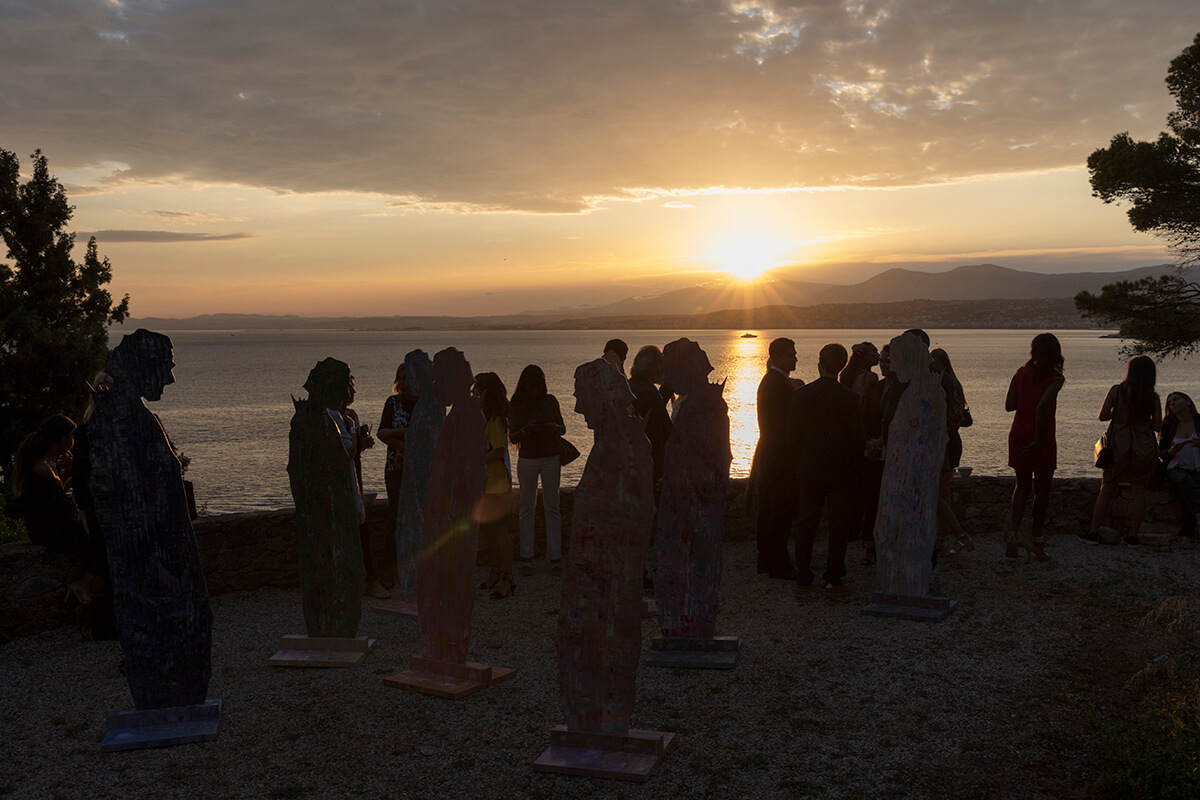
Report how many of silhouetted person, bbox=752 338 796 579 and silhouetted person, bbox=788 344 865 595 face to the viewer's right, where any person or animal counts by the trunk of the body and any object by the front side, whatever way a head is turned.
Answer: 1

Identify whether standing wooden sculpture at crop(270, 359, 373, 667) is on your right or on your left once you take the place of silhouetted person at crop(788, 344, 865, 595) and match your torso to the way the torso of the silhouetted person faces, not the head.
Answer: on your left

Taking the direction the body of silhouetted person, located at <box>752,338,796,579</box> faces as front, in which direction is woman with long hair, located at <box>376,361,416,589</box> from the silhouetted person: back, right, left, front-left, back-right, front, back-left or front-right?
back

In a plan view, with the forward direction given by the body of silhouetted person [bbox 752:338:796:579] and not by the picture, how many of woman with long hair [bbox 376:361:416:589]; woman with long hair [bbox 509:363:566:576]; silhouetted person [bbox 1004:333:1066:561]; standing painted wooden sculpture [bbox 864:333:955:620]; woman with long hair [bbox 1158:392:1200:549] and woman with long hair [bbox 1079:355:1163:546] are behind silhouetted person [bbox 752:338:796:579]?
2

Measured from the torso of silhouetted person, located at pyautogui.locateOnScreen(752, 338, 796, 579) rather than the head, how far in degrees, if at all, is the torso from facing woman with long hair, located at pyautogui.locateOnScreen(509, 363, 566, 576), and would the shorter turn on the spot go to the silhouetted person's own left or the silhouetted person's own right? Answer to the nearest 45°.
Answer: approximately 180°

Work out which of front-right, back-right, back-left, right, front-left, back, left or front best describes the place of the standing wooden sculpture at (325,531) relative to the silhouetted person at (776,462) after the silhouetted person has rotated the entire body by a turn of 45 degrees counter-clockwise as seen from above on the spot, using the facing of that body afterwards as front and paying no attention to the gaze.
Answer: back

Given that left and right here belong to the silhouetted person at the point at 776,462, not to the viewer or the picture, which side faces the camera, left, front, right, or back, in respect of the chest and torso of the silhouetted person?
right

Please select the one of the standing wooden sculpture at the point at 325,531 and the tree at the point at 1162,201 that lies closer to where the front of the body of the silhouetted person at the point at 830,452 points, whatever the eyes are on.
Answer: the tree

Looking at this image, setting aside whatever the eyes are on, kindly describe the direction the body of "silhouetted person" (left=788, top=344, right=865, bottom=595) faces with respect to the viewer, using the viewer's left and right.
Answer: facing away from the viewer

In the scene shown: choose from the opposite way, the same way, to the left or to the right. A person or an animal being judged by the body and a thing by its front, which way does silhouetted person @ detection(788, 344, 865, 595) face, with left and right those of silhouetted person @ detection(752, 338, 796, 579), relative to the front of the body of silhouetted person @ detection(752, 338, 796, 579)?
to the left

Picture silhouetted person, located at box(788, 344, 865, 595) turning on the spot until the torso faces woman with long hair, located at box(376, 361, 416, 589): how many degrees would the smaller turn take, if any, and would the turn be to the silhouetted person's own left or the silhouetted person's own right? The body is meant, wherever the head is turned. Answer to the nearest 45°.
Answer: approximately 90° to the silhouetted person's own left

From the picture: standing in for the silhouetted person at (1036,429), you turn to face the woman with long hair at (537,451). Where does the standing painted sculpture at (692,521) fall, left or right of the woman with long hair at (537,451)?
left

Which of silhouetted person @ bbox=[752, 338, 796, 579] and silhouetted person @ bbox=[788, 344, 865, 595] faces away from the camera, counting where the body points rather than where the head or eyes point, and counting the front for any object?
silhouetted person @ bbox=[788, 344, 865, 595]

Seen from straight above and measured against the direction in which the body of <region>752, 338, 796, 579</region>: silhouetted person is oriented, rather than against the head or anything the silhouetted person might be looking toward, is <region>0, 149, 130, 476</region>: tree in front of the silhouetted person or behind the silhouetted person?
behind
